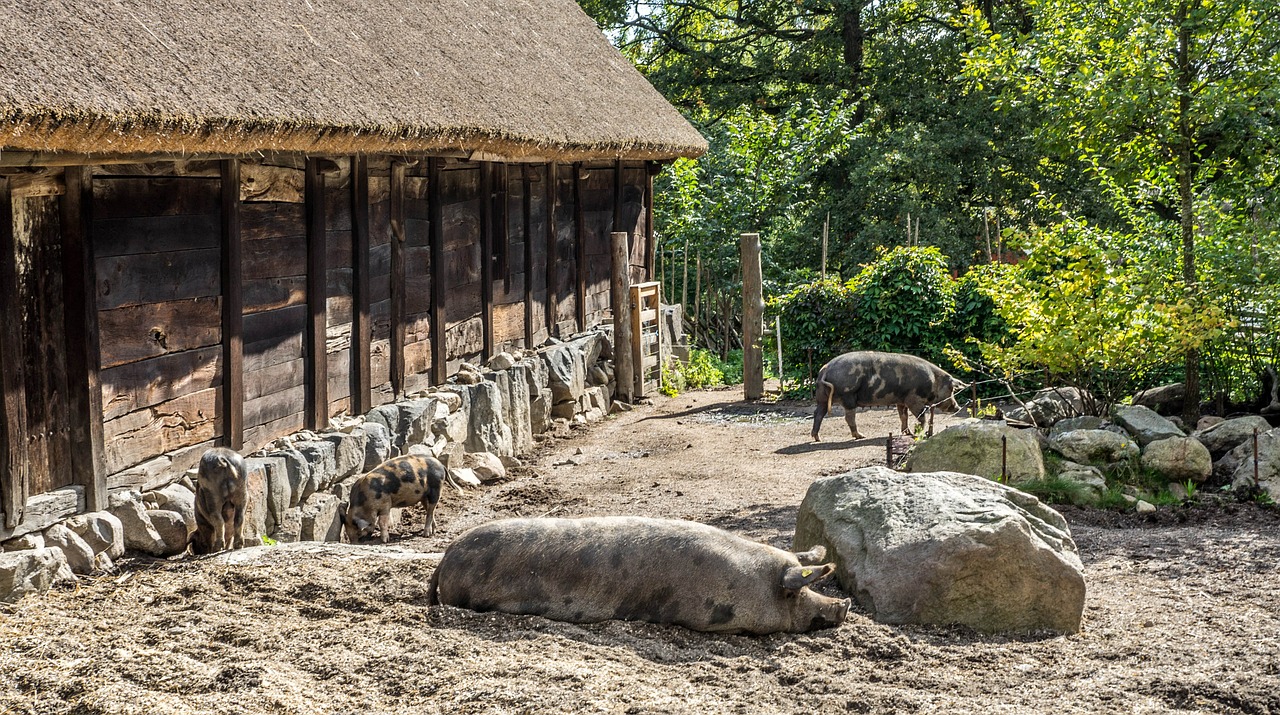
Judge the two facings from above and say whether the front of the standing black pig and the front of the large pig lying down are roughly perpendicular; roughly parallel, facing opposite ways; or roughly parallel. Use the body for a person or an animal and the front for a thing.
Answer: roughly parallel

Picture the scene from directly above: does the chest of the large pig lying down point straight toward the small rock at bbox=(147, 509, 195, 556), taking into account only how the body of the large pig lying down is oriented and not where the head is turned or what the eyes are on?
no

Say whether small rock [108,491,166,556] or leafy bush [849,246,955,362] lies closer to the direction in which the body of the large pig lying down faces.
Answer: the leafy bush

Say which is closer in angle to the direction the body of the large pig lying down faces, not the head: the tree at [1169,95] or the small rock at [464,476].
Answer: the tree

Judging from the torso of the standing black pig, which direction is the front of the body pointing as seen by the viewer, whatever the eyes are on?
to the viewer's right

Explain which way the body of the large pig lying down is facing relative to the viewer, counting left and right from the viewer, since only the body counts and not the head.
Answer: facing to the right of the viewer

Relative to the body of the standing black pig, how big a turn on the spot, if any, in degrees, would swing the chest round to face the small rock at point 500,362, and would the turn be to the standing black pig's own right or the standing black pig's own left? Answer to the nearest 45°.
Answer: approximately 180°
